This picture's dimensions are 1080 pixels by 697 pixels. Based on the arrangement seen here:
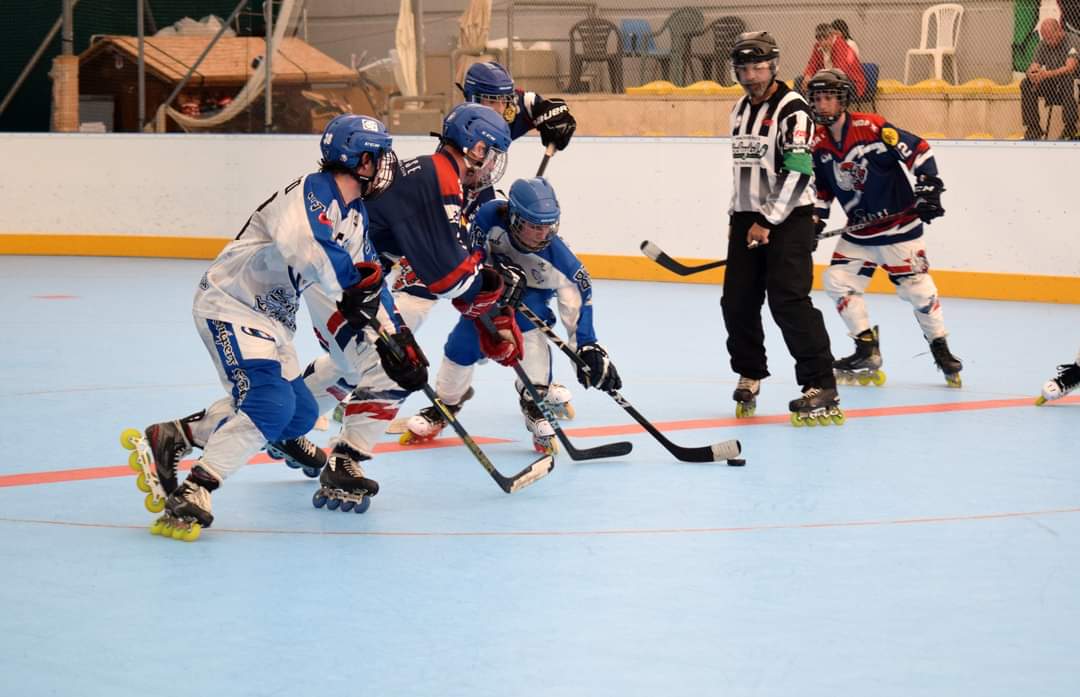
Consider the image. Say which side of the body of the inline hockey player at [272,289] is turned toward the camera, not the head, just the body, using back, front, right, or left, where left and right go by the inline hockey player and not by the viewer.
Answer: right

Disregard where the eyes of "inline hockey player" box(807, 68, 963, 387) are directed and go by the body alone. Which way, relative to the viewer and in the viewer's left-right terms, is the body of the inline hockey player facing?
facing the viewer and to the left of the viewer

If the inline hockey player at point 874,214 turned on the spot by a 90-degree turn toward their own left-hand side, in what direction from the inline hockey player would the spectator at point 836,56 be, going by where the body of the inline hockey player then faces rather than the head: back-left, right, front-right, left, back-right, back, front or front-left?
back-left

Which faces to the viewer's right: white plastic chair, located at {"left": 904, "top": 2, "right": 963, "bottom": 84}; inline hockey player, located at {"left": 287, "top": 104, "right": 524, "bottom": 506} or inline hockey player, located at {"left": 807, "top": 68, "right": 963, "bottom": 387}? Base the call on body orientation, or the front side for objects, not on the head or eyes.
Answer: inline hockey player, located at {"left": 287, "top": 104, "right": 524, "bottom": 506}

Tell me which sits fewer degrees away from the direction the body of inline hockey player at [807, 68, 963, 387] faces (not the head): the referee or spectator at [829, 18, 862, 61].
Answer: the referee

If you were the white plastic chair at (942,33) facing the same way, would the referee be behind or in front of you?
in front

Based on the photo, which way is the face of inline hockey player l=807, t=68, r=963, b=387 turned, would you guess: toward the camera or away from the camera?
toward the camera

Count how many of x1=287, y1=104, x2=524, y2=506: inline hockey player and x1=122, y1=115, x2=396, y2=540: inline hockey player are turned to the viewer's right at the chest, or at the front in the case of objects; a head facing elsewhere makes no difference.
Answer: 2

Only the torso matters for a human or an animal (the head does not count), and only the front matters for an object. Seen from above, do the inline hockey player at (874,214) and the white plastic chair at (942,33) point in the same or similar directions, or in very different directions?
same or similar directions

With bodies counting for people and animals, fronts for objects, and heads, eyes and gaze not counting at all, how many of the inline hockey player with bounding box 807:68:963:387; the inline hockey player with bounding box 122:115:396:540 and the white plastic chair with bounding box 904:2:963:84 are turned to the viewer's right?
1

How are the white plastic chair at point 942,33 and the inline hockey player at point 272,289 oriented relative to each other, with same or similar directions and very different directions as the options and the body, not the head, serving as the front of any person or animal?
very different directions

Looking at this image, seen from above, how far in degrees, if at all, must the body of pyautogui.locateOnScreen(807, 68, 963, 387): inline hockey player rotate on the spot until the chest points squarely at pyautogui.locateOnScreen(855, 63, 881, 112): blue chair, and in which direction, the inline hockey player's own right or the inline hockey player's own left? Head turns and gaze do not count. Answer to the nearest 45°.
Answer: approximately 135° to the inline hockey player's own right

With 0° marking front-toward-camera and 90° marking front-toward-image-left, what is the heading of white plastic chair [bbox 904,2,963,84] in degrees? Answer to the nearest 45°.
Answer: approximately 45°

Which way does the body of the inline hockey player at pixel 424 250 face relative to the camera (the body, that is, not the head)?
to the viewer's right

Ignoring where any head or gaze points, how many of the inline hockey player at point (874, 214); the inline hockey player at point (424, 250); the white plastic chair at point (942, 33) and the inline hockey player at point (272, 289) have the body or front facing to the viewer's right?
2
